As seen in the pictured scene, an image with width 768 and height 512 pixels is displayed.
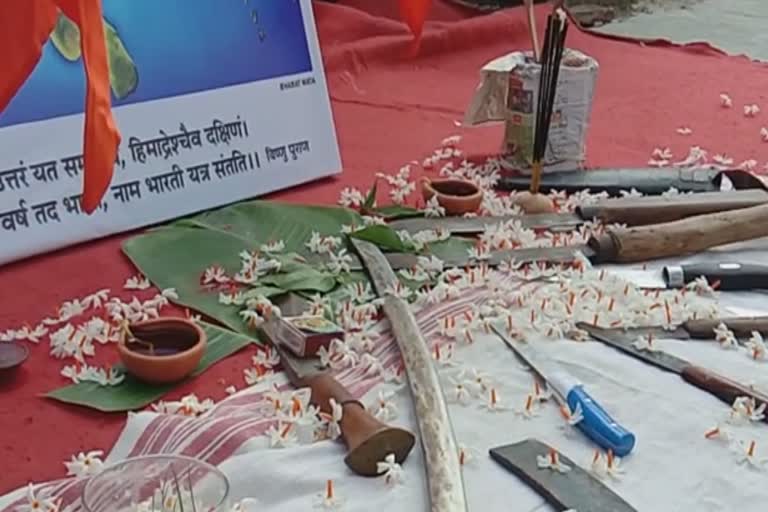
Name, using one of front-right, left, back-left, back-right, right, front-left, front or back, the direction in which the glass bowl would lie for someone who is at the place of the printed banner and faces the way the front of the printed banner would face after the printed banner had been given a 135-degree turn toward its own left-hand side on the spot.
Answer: back

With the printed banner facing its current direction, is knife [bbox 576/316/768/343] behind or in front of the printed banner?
in front

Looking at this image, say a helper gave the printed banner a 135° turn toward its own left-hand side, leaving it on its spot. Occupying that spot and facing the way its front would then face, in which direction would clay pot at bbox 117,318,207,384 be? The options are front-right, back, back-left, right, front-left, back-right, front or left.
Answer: back

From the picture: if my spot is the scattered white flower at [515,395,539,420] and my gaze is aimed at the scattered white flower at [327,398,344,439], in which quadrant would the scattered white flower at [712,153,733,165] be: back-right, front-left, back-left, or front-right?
back-right

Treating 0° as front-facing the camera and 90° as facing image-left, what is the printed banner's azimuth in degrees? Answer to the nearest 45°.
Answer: approximately 315°

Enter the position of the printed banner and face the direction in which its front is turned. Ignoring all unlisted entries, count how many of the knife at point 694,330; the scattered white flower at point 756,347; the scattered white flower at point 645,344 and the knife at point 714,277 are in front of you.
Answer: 4

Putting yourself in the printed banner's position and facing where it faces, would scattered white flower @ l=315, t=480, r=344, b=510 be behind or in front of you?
in front

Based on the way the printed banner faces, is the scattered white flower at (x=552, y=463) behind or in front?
in front

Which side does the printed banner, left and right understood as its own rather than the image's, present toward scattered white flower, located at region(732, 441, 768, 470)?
front
